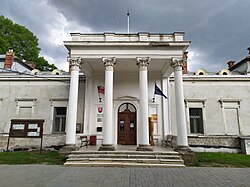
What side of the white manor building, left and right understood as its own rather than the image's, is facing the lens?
front
